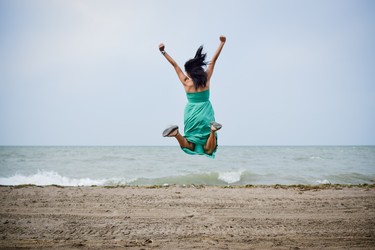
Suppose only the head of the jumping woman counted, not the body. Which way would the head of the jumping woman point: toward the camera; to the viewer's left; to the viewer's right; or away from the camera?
away from the camera

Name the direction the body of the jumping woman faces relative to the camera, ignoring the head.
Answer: away from the camera
